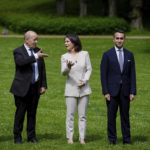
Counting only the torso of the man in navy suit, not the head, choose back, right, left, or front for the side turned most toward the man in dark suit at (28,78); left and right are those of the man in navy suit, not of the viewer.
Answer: right

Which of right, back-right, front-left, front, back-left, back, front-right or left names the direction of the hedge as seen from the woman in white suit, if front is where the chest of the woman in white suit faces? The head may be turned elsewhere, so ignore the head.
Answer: back

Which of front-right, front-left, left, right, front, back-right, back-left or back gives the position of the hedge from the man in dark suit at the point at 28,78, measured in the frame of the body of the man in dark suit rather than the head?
back-left

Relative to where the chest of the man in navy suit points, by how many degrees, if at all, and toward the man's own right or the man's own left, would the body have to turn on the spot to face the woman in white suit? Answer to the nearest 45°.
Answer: approximately 90° to the man's own right

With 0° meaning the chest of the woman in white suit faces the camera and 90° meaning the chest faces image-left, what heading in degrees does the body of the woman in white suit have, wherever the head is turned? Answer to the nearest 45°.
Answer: approximately 0°

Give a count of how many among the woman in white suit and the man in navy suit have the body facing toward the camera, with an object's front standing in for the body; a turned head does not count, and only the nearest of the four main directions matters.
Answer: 2

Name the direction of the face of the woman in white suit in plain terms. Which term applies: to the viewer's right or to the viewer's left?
to the viewer's left

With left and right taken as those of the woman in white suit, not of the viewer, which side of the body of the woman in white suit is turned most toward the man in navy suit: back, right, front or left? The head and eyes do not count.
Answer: left

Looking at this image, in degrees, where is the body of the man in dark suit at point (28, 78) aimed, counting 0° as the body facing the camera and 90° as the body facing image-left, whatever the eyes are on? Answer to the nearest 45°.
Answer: approximately 315°

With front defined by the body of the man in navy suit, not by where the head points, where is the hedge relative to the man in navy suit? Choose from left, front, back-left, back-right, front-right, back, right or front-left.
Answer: back

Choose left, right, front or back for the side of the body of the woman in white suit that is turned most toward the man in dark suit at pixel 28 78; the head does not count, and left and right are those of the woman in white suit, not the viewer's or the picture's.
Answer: right
